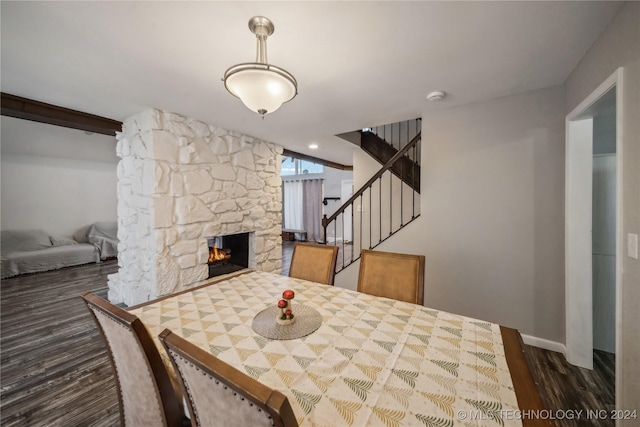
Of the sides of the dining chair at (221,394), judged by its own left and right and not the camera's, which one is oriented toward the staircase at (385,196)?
front

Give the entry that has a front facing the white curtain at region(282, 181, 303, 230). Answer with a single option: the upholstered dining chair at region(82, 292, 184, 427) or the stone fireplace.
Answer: the upholstered dining chair

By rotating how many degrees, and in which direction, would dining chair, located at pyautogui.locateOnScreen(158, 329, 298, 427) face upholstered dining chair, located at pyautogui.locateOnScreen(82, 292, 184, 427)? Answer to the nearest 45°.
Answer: approximately 90° to its left

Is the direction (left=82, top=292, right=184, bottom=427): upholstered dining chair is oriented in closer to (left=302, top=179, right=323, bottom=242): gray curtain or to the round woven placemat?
the gray curtain

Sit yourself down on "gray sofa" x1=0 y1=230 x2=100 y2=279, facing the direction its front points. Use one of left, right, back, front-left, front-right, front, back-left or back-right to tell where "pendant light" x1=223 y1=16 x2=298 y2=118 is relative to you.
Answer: front-right

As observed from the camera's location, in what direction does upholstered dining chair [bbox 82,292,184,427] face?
facing away from the viewer and to the right of the viewer

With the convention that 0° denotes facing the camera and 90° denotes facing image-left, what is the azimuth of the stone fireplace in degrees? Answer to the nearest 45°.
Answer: approximately 315°

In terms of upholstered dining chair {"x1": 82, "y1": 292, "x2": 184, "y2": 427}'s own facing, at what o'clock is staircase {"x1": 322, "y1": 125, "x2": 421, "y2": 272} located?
The staircase is roughly at 1 o'clock from the upholstered dining chair.

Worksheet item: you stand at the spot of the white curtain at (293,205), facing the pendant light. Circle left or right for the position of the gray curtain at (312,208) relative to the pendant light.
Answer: left

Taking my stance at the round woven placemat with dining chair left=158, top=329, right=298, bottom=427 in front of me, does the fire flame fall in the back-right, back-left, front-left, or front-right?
back-right

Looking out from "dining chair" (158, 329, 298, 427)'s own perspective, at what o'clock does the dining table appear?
The dining table is roughly at 1 o'clock from the dining chair.

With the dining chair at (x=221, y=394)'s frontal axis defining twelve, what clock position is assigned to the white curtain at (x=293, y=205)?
The white curtain is roughly at 11 o'clock from the dining chair.

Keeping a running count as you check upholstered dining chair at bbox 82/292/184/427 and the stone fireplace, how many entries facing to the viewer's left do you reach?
0
